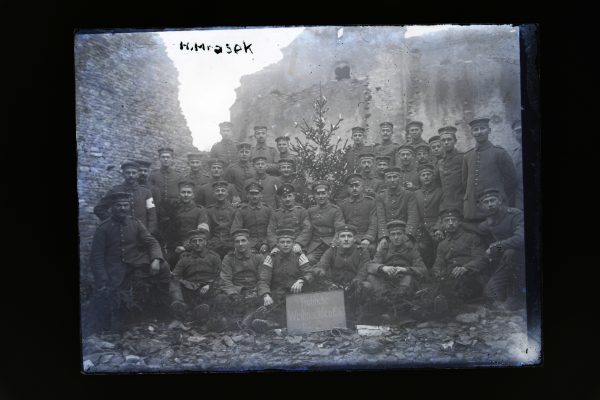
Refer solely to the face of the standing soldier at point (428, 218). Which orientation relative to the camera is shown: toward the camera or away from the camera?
toward the camera

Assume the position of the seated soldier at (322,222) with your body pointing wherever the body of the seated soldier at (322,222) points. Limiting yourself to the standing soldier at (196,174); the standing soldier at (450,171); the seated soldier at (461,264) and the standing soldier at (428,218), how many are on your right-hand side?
1

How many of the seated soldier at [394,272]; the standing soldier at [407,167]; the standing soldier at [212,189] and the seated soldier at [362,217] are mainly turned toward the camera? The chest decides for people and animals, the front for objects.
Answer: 4

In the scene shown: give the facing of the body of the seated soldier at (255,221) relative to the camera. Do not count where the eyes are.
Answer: toward the camera

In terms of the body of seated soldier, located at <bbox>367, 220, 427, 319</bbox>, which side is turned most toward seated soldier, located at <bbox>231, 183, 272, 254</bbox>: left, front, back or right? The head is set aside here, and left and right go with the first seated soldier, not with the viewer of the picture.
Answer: right

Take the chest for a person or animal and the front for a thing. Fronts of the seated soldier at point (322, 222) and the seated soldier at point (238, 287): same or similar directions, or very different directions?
same or similar directions

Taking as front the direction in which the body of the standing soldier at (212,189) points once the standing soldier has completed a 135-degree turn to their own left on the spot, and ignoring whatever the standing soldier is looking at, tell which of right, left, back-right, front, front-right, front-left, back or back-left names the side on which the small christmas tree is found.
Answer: front-right

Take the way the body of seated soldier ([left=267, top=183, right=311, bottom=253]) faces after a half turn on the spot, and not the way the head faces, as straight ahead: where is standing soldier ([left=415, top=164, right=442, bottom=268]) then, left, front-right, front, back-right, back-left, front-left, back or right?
right

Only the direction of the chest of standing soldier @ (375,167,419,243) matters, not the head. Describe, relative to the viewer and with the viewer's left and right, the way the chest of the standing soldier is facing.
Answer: facing the viewer

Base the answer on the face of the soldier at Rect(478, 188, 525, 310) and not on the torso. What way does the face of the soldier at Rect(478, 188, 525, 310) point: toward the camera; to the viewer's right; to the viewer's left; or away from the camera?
toward the camera

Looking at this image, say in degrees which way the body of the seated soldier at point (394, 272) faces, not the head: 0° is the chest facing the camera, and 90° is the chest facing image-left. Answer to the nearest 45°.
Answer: approximately 0°

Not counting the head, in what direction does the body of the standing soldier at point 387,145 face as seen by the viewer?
toward the camera

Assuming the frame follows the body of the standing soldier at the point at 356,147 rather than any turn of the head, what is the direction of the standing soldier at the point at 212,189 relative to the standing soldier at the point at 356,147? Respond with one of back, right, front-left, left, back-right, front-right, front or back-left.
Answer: right

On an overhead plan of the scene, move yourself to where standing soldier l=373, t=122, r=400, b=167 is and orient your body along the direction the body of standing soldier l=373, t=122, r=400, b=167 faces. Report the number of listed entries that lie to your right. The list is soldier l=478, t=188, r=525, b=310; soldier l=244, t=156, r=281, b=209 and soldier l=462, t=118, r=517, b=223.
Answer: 1
